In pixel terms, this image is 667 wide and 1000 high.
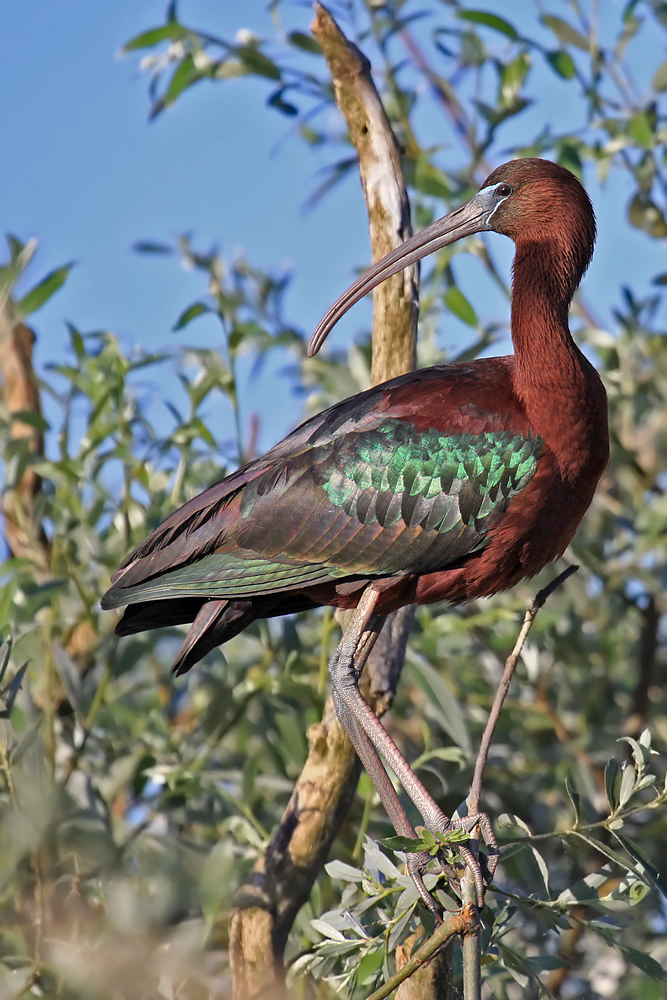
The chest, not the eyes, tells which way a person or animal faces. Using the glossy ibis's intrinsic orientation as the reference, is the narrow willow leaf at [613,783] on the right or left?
on its right

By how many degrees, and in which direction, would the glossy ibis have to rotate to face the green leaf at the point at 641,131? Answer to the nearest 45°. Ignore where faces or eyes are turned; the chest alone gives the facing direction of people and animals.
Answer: approximately 45° to its left

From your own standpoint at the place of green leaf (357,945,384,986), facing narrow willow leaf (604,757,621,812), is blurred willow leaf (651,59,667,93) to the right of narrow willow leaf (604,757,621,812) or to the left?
left

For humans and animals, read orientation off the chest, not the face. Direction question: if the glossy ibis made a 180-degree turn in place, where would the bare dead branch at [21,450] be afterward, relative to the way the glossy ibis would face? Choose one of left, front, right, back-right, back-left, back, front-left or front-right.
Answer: front-right

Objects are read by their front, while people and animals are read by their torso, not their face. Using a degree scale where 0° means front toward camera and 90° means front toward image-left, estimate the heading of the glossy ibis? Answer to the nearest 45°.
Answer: approximately 270°

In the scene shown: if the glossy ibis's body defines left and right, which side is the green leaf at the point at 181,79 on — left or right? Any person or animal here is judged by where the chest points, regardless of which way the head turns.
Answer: on its left
